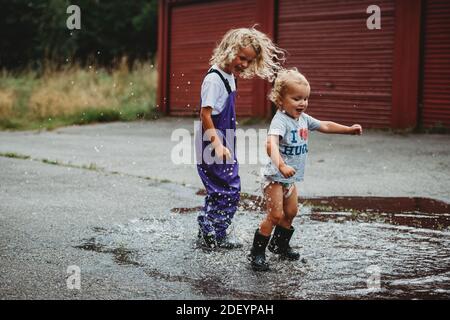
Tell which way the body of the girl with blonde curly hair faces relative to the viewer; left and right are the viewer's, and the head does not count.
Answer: facing to the right of the viewer

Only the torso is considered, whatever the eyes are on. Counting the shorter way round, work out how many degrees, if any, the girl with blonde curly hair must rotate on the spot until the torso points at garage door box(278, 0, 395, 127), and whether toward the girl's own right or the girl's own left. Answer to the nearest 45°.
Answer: approximately 90° to the girl's own left

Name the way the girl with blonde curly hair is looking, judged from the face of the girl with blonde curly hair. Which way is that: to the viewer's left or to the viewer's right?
to the viewer's right
